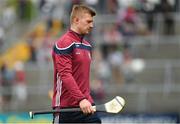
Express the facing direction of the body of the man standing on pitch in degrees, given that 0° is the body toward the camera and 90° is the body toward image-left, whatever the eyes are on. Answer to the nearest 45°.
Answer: approximately 315°

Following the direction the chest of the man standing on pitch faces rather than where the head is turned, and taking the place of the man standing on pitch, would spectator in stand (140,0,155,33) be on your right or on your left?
on your left

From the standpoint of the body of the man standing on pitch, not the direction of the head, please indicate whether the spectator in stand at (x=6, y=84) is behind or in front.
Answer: behind

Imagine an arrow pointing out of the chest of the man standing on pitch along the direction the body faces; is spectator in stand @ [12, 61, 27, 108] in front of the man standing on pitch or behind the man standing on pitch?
behind
